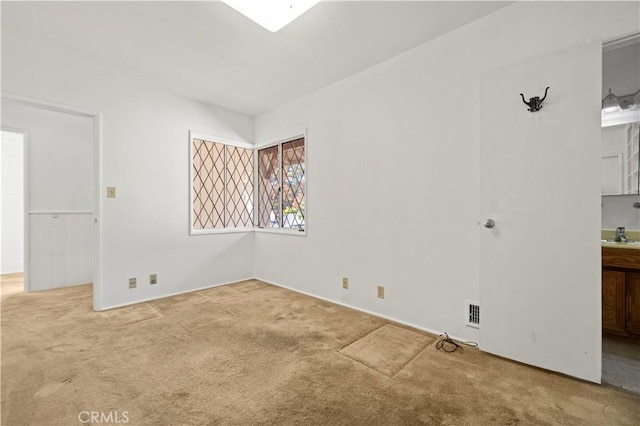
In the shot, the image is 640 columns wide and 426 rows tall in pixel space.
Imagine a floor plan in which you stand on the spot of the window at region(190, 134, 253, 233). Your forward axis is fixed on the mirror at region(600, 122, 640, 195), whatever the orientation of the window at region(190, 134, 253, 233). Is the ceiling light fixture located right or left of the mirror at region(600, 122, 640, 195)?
right

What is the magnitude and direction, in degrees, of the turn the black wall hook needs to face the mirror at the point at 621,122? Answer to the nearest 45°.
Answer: approximately 135° to its left

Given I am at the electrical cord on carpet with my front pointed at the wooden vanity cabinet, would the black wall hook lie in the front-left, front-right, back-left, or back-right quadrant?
front-right

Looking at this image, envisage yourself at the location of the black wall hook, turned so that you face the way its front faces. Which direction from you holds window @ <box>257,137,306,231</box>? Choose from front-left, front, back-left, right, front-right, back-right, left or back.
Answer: right

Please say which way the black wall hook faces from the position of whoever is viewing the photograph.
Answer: facing the viewer

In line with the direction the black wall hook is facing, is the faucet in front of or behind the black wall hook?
behind

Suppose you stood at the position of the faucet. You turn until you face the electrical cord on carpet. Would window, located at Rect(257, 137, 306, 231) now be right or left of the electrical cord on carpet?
right

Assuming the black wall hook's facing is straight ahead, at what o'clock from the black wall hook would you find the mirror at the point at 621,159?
The mirror is roughly at 7 o'clock from the black wall hook.

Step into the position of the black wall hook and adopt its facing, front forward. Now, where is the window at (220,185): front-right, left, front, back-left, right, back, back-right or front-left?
right

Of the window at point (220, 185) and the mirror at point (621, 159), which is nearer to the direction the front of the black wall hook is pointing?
the window

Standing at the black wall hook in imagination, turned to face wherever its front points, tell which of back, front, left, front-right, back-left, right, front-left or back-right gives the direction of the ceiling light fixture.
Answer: front-right
